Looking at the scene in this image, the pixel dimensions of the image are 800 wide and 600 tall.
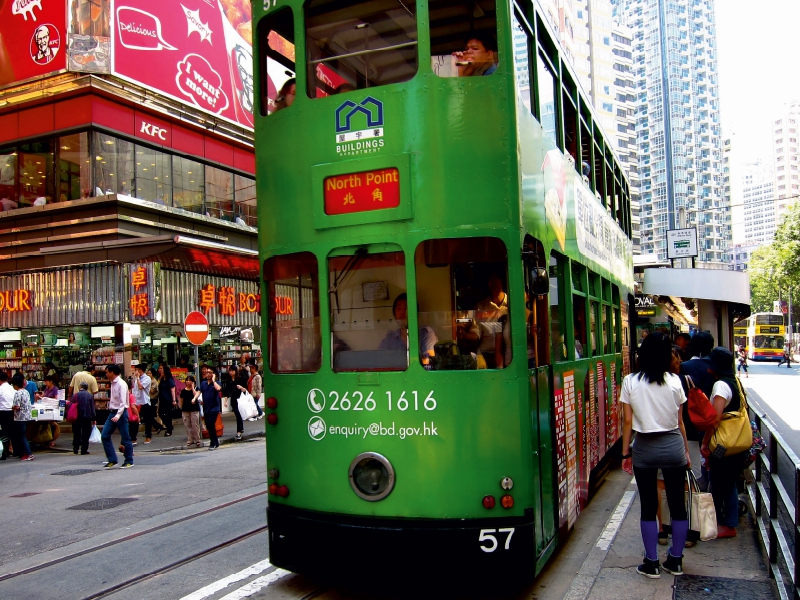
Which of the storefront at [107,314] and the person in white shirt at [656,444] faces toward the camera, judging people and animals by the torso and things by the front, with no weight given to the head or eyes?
the storefront

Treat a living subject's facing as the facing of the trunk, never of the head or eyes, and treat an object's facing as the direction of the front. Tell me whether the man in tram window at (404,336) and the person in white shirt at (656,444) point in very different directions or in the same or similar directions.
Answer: very different directions

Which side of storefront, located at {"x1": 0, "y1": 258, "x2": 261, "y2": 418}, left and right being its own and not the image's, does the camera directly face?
front

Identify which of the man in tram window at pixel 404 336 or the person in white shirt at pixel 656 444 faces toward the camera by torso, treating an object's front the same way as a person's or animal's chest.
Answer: the man in tram window

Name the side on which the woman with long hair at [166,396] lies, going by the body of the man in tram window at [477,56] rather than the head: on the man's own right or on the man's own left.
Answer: on the man's own right

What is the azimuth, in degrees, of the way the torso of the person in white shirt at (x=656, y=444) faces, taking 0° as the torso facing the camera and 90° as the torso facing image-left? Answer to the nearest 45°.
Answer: approximately 180°

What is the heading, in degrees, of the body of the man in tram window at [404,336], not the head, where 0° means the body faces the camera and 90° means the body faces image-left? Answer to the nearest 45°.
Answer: approximately 0°

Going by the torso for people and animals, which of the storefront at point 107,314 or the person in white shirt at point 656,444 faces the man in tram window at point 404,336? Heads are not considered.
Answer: the storefront

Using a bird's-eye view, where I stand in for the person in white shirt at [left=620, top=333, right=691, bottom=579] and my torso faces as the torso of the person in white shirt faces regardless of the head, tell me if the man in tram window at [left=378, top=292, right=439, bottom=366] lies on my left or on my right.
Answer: on my left

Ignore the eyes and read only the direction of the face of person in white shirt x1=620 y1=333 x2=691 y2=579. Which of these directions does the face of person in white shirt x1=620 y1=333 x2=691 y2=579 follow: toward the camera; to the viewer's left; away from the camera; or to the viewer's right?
away from the camera

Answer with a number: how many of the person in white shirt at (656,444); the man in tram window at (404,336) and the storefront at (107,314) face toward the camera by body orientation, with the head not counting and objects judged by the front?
2
